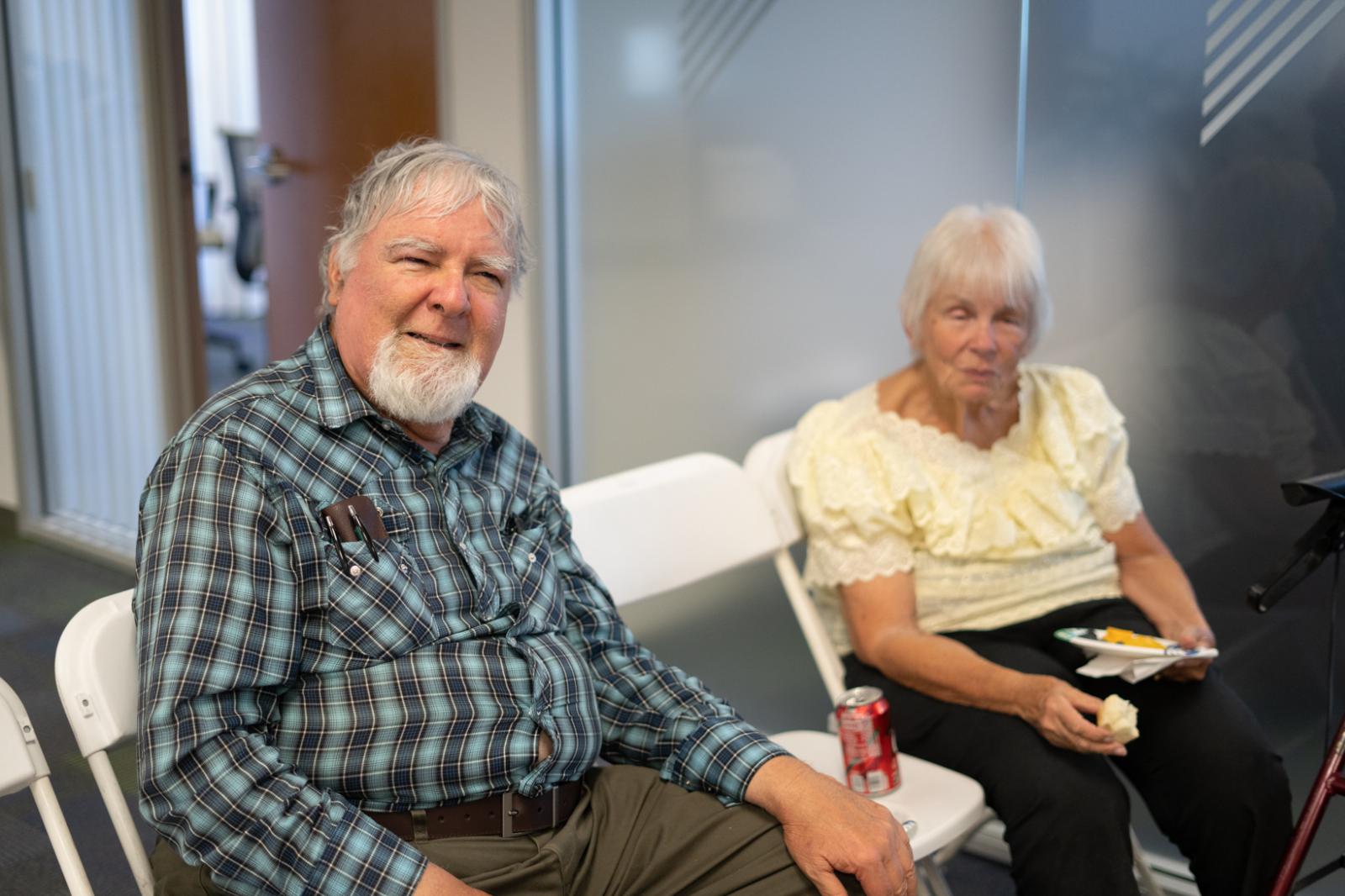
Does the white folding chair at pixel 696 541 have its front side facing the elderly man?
no

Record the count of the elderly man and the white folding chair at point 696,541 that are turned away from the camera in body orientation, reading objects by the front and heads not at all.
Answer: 0

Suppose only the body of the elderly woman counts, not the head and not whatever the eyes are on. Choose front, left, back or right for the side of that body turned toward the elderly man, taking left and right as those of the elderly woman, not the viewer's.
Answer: right

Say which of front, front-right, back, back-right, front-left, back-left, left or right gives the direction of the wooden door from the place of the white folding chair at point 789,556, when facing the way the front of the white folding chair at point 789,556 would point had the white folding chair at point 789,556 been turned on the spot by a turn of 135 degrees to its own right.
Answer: front-right

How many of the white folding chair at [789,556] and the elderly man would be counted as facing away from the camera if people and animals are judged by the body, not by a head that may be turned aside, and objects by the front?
0

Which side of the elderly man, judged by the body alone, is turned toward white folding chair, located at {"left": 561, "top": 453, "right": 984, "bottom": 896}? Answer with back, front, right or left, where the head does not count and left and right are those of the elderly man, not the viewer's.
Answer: left

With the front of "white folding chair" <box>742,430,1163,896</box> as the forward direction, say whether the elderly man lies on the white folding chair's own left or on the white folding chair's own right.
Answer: on the white folding chair's own right

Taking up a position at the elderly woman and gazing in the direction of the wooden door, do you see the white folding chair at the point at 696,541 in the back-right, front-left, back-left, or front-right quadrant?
front-left

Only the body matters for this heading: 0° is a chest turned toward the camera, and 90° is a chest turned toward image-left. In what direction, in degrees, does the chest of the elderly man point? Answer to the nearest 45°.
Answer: approximately 315°

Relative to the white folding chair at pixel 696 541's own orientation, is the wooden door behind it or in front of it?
behind

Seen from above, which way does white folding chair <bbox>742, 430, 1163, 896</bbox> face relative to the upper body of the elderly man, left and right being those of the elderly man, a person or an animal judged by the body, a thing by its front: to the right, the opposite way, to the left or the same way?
the same way

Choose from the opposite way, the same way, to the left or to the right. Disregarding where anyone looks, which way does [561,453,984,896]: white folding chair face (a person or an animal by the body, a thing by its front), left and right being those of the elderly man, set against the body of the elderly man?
the same way

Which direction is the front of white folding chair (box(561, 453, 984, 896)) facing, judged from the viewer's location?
facing the viewer and to the right of the viewer

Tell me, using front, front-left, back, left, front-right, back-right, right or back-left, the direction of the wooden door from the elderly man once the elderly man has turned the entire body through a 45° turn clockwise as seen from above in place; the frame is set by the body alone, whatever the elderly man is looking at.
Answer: back
